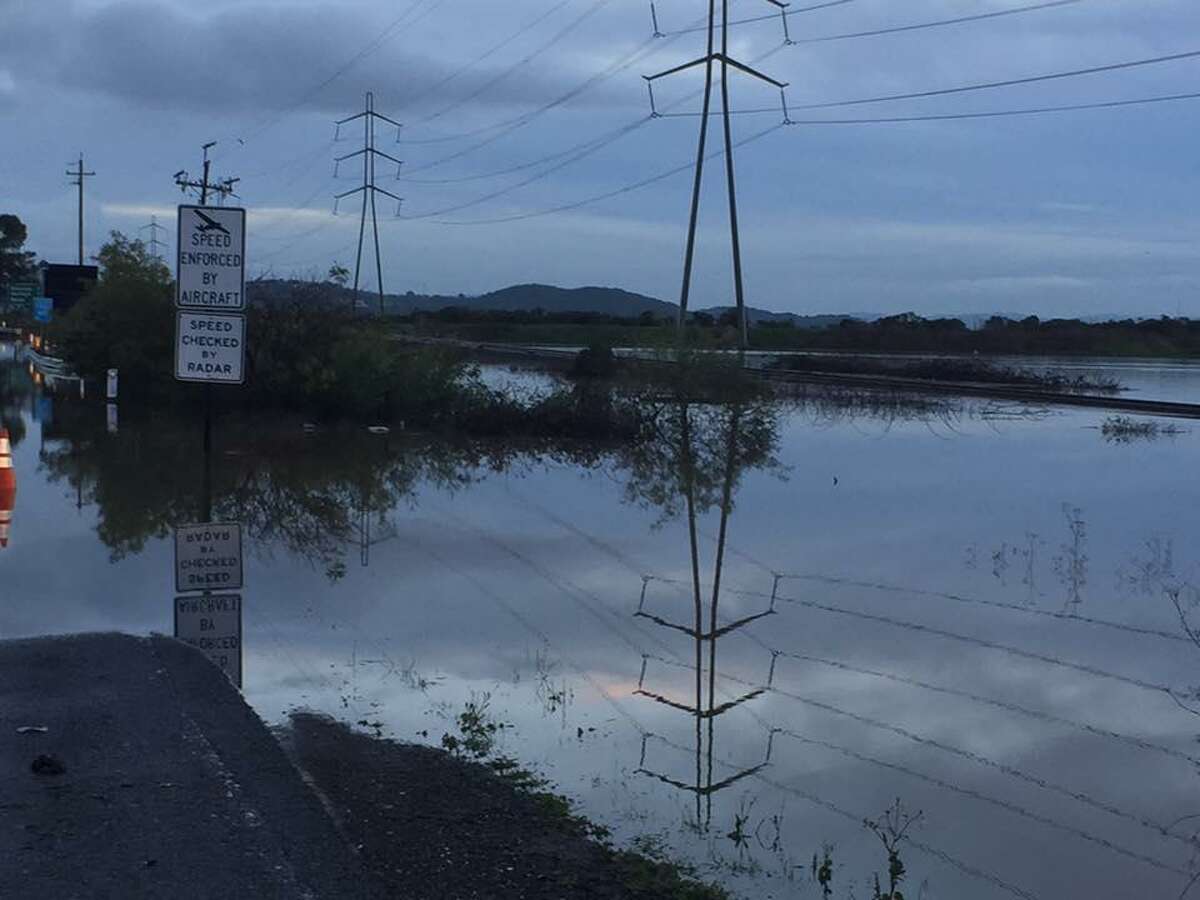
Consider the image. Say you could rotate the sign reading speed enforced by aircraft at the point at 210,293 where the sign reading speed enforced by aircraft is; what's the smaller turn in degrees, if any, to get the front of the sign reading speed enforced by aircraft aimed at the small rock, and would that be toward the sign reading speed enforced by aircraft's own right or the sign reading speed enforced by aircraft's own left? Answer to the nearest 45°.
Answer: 0° — it already faces it

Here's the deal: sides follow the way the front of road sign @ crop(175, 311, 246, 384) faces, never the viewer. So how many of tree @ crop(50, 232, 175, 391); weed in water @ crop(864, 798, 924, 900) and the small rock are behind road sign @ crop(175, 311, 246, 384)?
1

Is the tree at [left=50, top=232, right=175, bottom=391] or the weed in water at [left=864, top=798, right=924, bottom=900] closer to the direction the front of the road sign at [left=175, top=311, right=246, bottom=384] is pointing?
the weed in water

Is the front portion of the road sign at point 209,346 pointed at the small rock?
yes

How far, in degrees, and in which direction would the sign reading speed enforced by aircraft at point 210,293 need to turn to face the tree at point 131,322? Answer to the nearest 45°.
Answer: approximately 180°

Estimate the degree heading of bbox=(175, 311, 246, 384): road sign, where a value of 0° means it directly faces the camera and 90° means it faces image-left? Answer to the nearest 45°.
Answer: approximately 0°

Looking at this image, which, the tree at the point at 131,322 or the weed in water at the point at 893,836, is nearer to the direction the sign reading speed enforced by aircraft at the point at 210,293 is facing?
the weed in water

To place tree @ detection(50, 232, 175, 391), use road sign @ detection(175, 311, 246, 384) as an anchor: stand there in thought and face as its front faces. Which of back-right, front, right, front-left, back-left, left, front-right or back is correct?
back

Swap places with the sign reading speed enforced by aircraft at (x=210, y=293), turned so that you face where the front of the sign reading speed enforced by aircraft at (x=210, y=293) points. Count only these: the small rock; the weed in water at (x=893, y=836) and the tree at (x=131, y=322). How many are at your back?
1

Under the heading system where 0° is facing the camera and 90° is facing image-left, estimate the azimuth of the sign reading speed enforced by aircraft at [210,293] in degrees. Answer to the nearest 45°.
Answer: approximately 0°

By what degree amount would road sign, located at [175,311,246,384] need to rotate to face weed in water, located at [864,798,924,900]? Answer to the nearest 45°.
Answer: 0° — it already faces it
